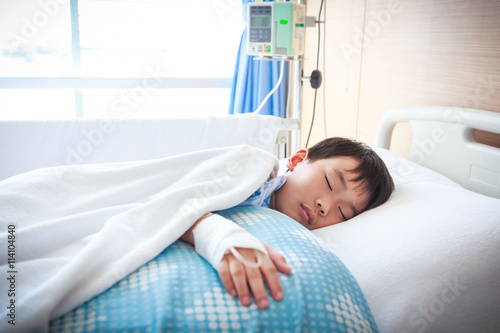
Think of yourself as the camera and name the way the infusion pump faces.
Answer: facing the viewer and to the left of the viewer

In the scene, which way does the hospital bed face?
to the viewer's left

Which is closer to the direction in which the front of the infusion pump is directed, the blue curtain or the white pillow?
the white pillow

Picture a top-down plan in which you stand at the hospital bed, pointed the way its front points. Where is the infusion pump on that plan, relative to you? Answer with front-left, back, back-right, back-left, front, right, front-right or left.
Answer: right

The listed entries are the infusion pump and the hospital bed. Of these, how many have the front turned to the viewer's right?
0

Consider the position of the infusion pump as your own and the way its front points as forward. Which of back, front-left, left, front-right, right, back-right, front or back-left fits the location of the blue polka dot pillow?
front-left

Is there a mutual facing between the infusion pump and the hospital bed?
no

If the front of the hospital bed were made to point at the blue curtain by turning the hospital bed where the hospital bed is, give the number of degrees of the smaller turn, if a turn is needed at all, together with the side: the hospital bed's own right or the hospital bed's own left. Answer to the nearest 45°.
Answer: approximately 90° to the hospital bed's own right

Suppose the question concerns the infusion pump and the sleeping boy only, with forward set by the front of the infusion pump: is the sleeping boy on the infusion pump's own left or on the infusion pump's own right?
on the infusion pump's own left
